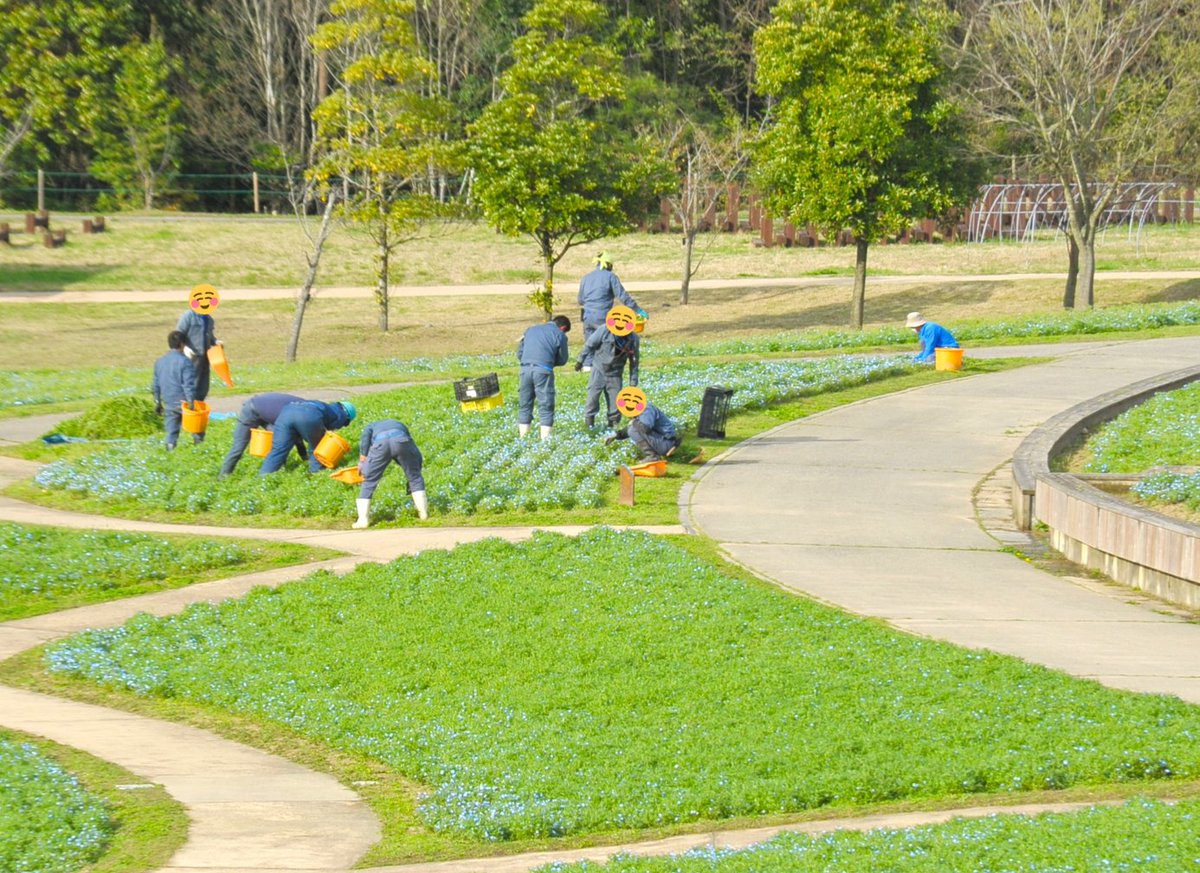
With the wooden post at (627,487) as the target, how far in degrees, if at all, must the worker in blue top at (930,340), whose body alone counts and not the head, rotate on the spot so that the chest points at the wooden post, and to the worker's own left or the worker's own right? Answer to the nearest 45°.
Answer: approximately 90° to the worker's own left

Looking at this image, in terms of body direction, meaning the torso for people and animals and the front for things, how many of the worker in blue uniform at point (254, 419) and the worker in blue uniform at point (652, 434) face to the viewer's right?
1

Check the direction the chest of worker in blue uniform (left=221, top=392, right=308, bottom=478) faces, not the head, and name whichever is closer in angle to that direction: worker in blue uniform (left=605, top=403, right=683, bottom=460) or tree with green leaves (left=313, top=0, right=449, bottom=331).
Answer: the worker in blue uniform

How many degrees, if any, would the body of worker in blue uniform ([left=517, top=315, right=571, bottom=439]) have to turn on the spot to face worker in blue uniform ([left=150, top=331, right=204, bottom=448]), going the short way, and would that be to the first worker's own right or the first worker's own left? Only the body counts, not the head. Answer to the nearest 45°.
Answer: approximately 135° to the first worker's own left

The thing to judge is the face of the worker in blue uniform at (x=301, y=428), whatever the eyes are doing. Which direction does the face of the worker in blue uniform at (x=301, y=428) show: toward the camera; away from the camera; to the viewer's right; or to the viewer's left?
to the viewer's right

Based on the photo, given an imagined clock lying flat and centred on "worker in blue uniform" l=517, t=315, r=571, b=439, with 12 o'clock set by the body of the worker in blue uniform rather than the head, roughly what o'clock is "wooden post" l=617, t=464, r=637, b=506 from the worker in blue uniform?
The wooden post is roughly at 4 o'clock from the worker in blue uniform.

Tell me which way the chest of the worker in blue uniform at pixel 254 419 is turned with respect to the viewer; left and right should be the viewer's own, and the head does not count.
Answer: facing to the right of the viewer

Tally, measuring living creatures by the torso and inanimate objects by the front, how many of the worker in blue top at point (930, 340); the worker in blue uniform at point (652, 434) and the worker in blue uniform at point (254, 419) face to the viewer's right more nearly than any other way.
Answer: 1

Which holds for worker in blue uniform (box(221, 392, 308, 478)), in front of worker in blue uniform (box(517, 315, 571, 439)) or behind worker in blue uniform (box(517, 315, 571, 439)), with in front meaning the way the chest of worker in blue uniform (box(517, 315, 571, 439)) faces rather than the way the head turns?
behind

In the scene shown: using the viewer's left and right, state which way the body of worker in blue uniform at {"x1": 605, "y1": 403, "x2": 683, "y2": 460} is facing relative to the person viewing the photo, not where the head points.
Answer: facing the viewer and to the left of the viewer

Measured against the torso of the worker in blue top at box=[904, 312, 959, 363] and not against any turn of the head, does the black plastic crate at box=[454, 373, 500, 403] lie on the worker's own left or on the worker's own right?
on the worker's own left

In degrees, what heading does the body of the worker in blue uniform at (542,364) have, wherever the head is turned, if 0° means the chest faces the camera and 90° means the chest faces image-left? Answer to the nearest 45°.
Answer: approximately 225°

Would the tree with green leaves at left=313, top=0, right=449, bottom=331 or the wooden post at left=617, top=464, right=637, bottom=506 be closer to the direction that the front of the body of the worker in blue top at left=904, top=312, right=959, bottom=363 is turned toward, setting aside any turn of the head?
the tree with green leaves

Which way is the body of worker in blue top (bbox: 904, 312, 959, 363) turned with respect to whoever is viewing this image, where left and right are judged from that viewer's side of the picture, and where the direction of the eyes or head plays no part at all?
facing to the left of the viewer

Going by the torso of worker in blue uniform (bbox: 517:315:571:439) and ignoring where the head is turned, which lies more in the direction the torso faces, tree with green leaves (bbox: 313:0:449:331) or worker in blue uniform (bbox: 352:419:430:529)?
the tree with green leaves

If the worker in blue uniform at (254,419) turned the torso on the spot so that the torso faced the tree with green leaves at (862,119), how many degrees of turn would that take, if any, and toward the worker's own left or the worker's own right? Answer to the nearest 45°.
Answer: approximately 45° to the worker's own left
